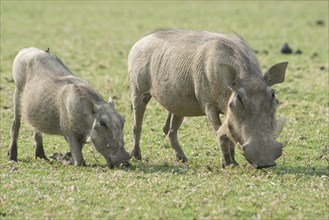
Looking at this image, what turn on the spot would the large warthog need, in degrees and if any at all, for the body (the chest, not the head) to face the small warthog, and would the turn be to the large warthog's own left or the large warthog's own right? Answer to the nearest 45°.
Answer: approximately 135° to the large warthog's own right

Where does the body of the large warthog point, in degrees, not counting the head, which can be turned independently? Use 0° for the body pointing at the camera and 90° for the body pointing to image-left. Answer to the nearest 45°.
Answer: approximately 315°
